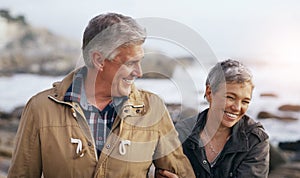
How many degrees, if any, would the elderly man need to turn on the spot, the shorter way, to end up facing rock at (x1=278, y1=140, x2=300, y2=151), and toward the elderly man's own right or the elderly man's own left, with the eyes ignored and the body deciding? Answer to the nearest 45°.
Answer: approximately 135° to the elderly man's own left

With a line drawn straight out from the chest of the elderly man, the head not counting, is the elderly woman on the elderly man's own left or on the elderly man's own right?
on the elderly man's own left

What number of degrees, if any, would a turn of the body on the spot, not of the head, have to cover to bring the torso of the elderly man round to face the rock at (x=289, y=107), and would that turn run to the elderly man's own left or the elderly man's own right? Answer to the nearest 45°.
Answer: approximately 135° to the elderly man's own left

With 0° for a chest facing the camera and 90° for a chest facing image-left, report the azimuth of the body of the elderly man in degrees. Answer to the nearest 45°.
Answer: approximately 0°
